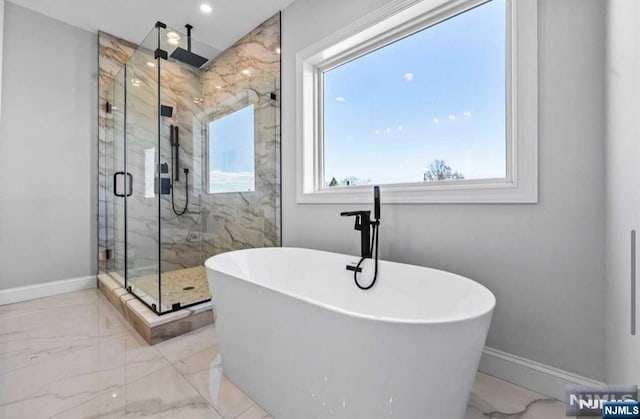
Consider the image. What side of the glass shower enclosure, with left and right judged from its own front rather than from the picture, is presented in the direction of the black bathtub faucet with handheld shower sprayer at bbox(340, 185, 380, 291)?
left

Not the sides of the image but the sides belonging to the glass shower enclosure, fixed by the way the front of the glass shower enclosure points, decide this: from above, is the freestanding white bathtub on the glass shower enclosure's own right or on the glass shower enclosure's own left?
on the glass shower enclosure's own left

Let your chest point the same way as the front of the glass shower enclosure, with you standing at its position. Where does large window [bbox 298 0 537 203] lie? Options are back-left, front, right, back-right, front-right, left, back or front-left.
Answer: left

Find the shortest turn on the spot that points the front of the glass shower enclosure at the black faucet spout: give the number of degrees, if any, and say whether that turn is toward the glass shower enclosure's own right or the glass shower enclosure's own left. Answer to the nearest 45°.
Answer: approximately 90° to the glass shower enclosure's own left

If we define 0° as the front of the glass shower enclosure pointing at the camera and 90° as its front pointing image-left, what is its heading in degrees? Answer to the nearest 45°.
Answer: approximately 45°
